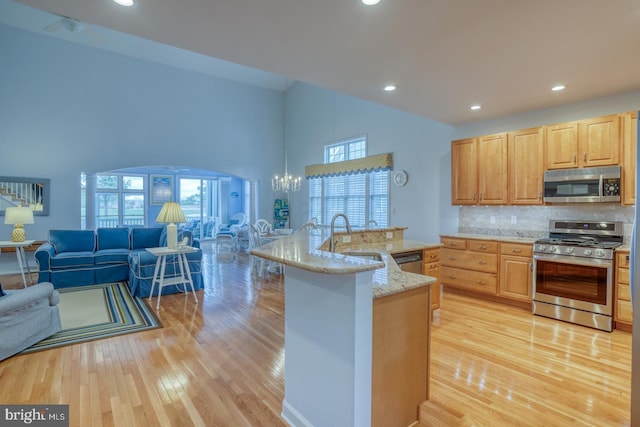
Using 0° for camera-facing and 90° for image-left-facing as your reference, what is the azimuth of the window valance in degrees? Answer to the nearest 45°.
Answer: approximately 45°

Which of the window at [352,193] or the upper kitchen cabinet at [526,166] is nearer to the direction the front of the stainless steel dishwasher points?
the upper kitchen cabinet

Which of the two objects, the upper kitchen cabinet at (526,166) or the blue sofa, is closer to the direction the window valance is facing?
the blue sofa

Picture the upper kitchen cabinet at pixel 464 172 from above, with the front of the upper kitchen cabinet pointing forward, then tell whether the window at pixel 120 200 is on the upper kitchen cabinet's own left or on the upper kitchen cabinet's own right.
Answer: on the upper kitchen cabinet's own right

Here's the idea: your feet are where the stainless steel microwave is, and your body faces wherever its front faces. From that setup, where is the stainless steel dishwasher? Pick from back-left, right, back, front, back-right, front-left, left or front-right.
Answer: front-right

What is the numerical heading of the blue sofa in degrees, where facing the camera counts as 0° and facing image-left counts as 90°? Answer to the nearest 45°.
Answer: approximately 0°

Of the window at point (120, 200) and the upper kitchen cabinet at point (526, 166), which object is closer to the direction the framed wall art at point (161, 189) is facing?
the upper kitchen cabinet

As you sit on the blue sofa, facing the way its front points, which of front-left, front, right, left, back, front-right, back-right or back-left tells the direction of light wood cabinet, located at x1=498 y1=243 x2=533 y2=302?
front-left

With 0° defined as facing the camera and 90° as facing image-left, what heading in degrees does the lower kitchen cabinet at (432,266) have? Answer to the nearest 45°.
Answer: approximately 315°

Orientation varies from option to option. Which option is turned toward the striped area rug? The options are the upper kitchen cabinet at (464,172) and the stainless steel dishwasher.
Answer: the upper kitchen cabinet

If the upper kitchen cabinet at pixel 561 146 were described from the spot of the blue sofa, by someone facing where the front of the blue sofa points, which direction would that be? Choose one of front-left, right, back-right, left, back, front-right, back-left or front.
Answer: front-left

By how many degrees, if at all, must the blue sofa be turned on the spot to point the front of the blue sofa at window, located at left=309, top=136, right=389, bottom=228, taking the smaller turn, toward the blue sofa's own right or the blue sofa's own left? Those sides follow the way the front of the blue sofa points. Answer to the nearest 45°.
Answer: approximately 90° to the blue sofa's own left
